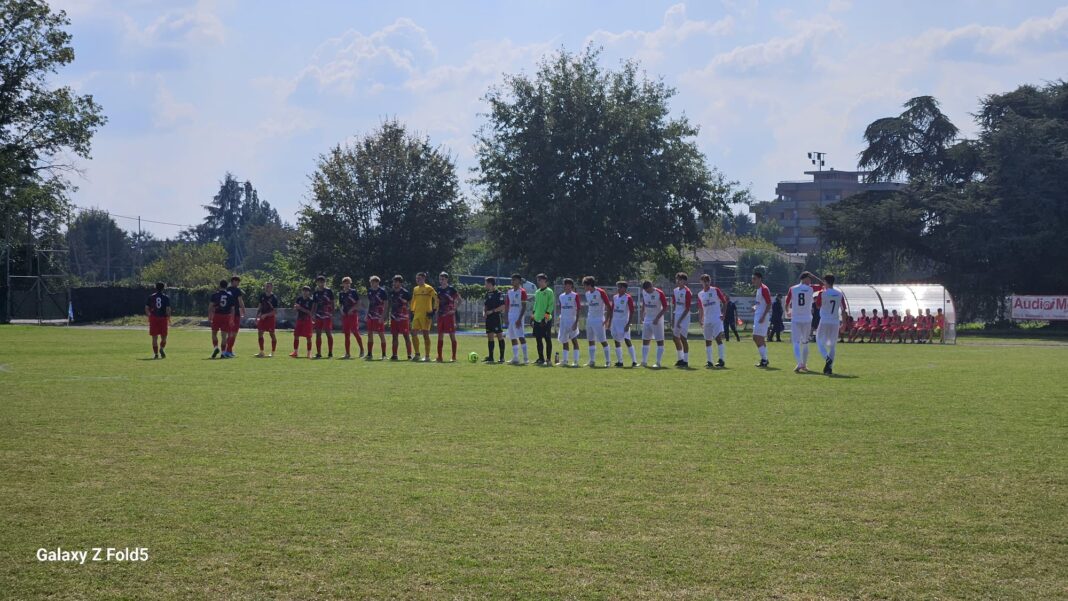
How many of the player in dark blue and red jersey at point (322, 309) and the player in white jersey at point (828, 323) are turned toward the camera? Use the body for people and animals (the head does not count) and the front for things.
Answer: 1

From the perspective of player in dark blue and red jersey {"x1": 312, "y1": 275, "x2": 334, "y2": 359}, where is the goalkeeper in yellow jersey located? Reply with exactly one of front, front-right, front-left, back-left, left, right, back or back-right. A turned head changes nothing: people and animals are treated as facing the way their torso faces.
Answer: front-left

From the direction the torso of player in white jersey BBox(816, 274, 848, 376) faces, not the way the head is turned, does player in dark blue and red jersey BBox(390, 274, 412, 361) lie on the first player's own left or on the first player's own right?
on the first player's own left

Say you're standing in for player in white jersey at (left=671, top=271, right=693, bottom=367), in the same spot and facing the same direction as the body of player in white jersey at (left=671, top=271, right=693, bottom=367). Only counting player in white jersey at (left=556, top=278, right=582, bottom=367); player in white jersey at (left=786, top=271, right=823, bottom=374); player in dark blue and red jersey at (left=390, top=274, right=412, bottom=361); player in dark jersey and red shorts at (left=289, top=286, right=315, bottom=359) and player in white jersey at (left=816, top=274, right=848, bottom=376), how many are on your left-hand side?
2

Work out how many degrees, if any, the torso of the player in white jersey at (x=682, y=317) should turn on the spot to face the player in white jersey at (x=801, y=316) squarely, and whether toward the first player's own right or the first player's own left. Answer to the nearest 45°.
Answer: approximately 90° to the first player's own left

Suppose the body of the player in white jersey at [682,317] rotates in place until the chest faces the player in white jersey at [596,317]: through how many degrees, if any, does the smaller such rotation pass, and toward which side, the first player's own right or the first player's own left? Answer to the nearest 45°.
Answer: approximately 45° to the first player's own right

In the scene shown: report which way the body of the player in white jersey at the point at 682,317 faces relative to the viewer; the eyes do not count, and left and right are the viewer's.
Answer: facing the viewer and to the left of the viewer

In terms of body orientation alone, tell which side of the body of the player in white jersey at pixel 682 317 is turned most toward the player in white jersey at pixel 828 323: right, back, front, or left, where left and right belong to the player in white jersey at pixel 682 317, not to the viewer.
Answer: left

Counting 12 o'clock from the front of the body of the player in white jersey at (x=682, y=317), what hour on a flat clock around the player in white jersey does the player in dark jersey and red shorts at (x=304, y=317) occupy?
The player in dark jersey and red shorts is roughly at 2 o'clock from the player in white jersey.

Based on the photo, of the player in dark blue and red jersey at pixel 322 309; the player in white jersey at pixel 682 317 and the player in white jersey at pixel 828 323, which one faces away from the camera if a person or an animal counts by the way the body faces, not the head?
the player in white jersey at pixel 828 323

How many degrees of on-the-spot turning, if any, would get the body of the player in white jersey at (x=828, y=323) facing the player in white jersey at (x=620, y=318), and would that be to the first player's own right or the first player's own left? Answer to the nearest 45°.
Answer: approximately 45° to the first player's own left

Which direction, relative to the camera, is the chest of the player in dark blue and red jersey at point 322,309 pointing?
toward the camera

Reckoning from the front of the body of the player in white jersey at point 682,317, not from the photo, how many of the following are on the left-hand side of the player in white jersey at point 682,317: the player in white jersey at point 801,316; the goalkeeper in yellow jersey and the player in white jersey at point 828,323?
2

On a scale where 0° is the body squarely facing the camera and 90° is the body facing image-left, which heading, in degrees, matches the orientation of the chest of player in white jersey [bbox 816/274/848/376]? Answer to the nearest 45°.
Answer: approximately 180°
